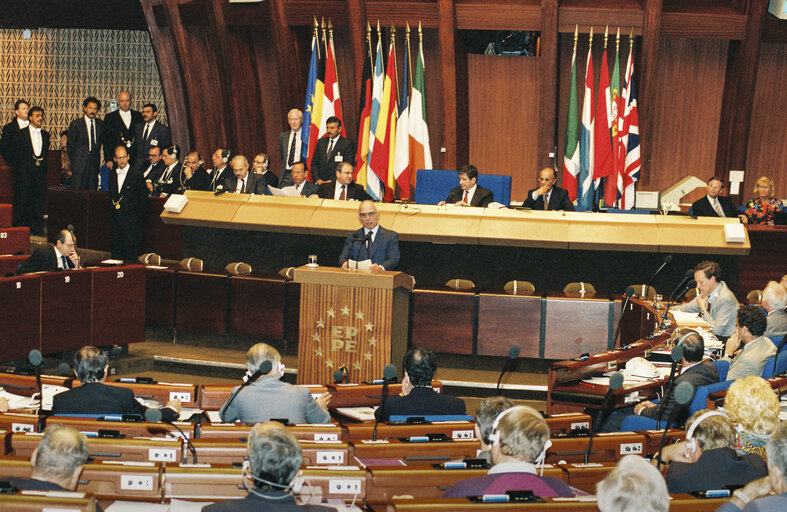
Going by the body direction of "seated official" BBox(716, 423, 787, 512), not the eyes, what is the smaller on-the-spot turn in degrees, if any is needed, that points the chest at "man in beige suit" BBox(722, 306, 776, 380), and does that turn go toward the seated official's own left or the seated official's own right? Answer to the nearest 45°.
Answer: approximately 45° to the seated official's own right

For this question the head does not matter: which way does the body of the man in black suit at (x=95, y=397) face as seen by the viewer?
away from the camera

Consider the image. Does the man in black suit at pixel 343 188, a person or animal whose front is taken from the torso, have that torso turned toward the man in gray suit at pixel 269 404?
yes

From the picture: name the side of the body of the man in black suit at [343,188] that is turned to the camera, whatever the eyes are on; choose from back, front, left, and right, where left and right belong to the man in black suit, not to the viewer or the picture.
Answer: front

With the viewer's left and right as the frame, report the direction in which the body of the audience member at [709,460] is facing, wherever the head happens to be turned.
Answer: facing away from the viewer and to the left of the viewer

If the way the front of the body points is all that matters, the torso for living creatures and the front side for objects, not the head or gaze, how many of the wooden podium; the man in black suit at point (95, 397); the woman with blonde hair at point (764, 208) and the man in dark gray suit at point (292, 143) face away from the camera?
1

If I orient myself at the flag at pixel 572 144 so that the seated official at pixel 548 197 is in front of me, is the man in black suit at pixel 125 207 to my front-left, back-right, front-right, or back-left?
front-right

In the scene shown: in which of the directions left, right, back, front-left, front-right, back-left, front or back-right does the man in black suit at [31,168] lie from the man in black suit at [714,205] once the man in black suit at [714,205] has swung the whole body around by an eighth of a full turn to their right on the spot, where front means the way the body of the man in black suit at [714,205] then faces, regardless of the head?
front-right

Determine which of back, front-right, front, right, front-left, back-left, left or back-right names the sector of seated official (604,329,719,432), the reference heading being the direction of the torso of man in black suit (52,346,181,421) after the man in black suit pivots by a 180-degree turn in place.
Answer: left

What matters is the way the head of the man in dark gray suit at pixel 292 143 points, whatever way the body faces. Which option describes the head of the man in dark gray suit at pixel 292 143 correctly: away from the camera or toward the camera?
toward the camera

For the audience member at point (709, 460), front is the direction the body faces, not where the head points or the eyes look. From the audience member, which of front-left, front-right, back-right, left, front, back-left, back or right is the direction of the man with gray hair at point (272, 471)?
left

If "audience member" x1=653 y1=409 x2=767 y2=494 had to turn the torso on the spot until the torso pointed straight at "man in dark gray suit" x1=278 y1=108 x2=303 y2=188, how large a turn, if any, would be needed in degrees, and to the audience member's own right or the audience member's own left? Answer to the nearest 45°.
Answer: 0° — they already face them

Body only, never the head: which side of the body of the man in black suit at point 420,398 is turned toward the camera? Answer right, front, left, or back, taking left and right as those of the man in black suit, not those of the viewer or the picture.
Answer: back

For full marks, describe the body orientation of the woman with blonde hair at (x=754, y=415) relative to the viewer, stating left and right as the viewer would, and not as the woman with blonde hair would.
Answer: facing away from the viewer

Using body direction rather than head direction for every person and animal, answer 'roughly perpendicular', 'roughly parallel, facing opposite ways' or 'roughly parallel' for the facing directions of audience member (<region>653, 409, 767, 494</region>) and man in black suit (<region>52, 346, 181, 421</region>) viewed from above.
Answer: roughly parallel

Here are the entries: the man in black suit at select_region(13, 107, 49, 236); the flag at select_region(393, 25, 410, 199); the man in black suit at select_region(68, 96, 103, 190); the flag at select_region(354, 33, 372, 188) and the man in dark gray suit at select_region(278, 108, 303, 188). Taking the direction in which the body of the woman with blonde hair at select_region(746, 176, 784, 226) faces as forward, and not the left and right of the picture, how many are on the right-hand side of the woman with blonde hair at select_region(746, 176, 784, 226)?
5

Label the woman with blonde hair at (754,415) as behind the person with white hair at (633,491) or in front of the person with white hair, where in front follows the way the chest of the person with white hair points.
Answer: in front

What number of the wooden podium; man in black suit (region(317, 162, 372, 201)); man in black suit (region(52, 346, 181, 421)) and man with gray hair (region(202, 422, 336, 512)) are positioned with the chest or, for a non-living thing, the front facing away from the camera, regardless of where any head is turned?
2

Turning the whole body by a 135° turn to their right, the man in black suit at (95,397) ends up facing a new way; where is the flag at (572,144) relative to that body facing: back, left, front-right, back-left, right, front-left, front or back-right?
left
